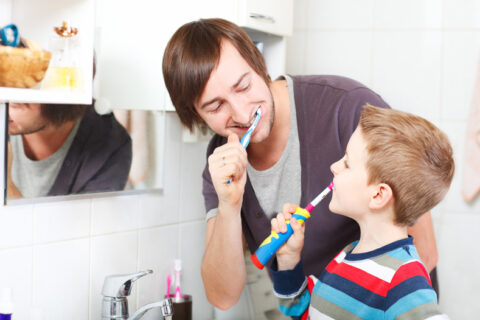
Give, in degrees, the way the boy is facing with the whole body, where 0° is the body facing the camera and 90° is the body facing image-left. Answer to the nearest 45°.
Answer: approximately 90°

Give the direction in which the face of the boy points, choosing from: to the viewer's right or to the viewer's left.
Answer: to the viewer's left

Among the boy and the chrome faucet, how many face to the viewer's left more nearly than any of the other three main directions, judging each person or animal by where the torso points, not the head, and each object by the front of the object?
1

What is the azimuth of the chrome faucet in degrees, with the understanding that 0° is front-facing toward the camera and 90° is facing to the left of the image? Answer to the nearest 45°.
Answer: approximately 270°

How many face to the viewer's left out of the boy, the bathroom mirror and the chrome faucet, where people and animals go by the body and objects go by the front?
1

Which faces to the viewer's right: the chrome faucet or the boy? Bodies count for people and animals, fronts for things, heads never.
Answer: the chrome faucet

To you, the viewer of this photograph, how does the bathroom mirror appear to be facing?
facing the viewer and to the right of the viewer
